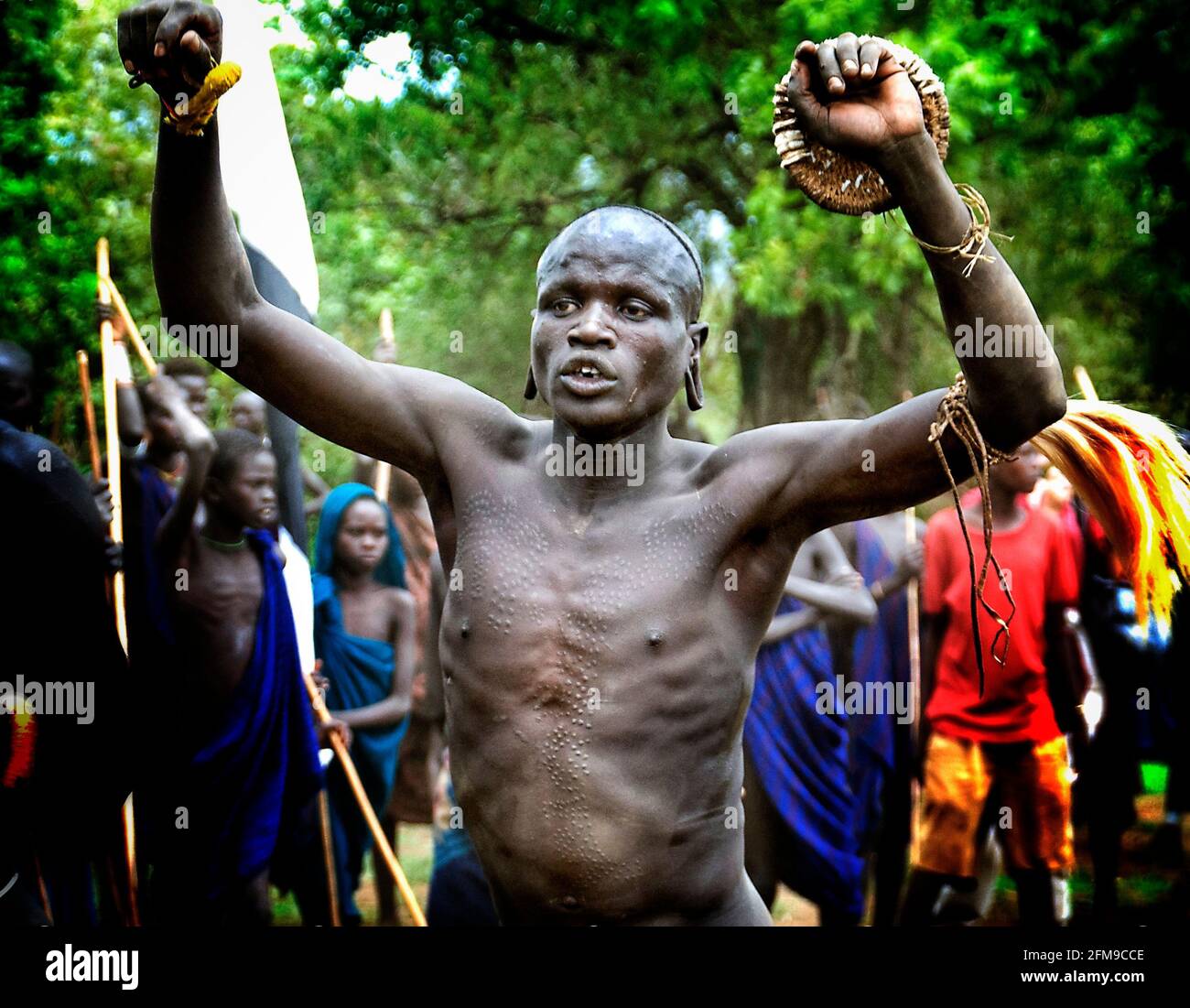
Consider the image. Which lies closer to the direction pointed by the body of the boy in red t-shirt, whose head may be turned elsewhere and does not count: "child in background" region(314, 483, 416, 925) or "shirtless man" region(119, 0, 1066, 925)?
the shirtless man

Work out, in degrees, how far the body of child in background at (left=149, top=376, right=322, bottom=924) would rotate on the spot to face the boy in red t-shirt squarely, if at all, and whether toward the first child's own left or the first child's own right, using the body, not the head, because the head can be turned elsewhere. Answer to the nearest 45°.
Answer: approximately 45° to the first child's own left

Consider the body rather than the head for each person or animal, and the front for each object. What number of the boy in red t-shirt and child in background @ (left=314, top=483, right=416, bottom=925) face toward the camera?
2

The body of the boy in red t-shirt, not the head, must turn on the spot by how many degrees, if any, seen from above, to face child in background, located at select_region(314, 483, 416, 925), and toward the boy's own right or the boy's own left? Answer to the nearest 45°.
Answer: approximately 90° to the boy's own right

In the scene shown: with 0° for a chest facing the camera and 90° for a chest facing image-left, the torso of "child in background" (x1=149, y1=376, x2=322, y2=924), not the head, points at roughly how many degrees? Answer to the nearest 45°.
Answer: approximately 315°

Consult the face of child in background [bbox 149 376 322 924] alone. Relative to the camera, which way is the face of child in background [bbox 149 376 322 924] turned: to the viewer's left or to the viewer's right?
to the viewer's right

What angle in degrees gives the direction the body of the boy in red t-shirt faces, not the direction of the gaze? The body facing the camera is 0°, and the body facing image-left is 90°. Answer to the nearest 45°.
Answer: approximately 0°

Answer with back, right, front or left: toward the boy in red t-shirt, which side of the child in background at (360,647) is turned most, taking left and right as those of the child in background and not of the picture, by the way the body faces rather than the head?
left
